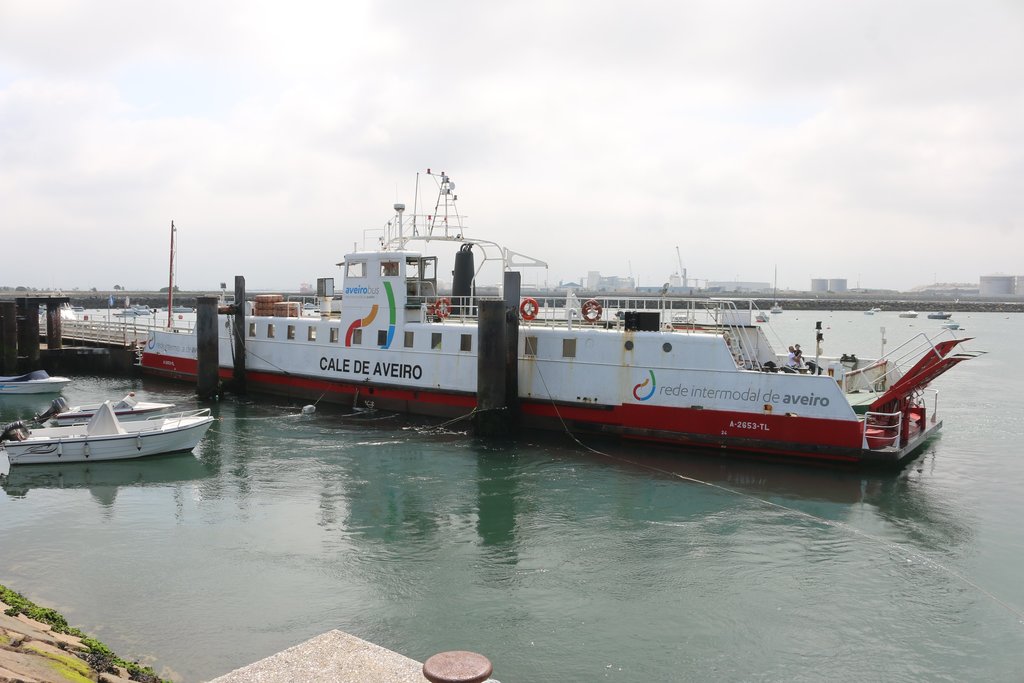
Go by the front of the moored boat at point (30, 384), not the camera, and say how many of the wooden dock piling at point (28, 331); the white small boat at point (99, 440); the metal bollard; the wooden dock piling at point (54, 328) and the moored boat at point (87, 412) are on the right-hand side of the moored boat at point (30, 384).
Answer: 3

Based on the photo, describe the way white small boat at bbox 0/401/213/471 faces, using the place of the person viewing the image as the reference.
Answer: facing to the right of the viewer

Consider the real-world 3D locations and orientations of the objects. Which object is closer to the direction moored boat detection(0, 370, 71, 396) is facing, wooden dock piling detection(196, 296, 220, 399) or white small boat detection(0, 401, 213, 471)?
the wooden dock piling

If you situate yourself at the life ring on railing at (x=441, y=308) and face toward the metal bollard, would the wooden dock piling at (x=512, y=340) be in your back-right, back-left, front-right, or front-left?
front-left

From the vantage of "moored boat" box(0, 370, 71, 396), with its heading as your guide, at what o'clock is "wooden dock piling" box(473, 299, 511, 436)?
The wooden dock piling is roughly at 2 o'clock from the moored boat.

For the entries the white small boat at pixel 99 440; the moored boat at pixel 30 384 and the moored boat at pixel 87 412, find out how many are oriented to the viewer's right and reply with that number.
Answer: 3

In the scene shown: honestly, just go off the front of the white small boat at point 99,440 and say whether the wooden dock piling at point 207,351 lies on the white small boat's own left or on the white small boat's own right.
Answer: on the white small boat's own left

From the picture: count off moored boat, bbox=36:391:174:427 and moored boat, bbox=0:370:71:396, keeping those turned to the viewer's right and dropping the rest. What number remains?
2

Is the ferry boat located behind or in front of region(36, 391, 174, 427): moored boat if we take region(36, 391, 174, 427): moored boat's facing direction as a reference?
in front

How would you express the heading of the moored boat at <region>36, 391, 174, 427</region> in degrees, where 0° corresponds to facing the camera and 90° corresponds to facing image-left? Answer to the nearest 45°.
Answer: approximately 270°

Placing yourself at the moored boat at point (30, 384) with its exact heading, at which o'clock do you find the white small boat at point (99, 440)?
The white small boat is roughly at 3 o'clock from the moored boat.

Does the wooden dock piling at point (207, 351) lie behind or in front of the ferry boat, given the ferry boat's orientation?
behind

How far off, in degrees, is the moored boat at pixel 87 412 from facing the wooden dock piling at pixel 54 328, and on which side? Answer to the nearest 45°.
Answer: approximately 90° to its left

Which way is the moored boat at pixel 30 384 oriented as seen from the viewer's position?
to the viewer's right
